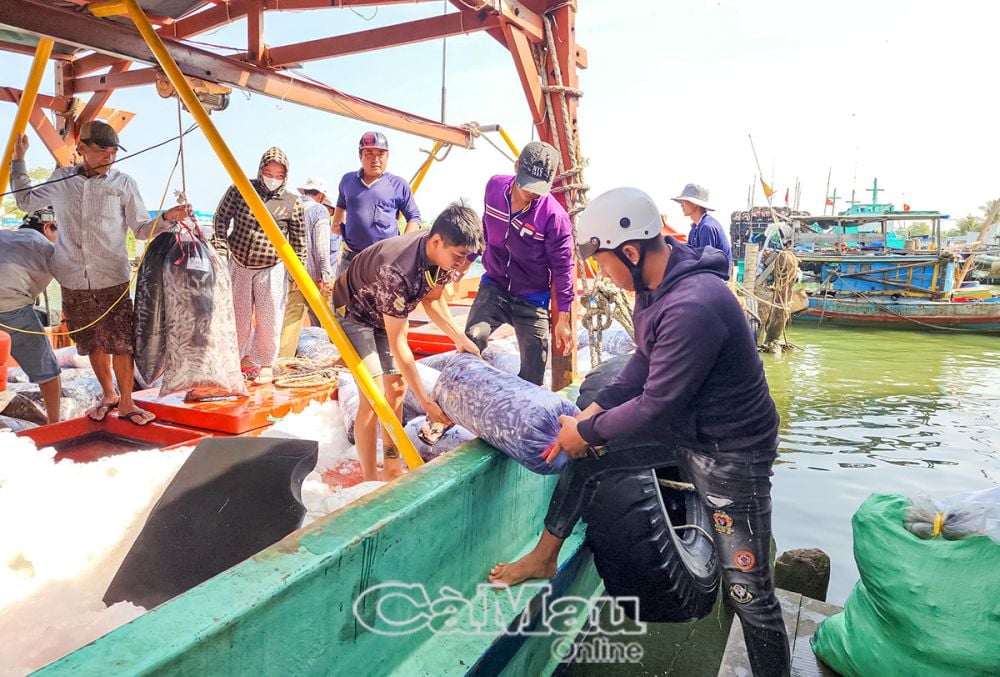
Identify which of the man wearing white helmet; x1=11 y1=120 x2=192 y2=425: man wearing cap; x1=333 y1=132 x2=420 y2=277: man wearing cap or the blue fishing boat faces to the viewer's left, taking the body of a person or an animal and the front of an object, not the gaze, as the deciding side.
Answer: the man wearing white helmet

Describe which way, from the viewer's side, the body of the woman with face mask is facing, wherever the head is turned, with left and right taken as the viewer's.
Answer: facing the viewer

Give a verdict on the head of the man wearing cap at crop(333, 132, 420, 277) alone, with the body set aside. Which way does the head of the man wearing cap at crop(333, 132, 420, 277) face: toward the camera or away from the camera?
toward the camera

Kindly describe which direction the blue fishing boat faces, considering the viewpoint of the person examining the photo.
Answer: facing to the right of the viewer

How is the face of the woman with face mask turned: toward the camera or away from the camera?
toward the camera

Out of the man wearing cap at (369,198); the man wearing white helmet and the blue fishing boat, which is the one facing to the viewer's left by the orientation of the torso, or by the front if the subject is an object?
the man wearing white helmet

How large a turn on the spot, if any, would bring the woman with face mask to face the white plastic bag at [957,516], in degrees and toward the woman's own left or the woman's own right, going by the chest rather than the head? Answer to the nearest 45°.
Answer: approximately 45° to the woman's own left

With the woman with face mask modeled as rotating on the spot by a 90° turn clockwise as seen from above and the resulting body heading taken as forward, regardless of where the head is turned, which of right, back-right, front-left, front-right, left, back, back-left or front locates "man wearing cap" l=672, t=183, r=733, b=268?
back

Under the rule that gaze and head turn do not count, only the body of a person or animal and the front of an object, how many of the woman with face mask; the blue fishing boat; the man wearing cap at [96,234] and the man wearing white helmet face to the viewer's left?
1

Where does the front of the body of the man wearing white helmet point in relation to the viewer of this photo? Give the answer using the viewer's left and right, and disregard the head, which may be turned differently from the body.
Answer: facing to the left of the viewer

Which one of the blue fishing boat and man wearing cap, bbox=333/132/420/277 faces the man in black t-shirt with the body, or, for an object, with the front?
the man wearing cap

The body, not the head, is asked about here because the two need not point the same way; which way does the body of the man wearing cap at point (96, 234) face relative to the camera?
toward the camera

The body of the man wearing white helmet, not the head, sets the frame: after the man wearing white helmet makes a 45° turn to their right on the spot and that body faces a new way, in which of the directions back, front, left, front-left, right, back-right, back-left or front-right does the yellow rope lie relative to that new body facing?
front
